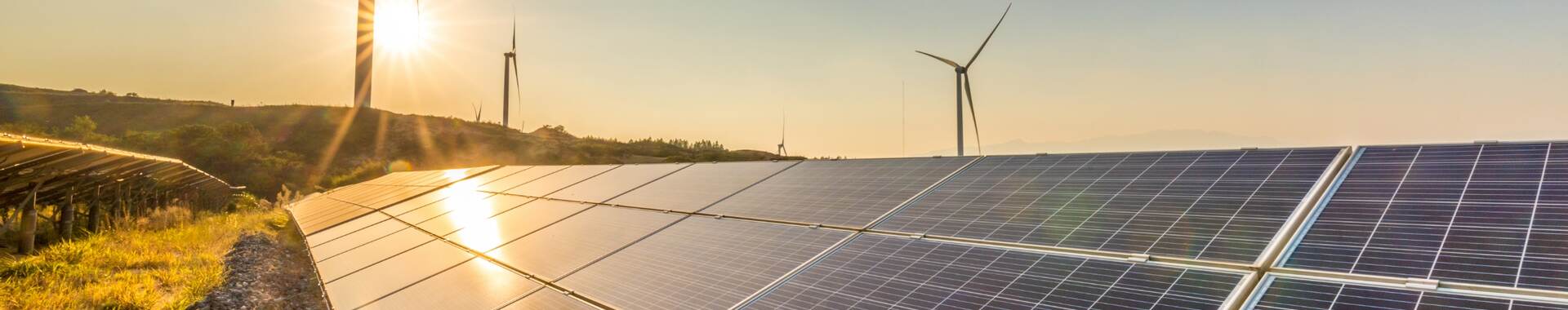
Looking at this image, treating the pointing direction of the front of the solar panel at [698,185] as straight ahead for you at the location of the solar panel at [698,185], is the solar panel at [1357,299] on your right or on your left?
on your left

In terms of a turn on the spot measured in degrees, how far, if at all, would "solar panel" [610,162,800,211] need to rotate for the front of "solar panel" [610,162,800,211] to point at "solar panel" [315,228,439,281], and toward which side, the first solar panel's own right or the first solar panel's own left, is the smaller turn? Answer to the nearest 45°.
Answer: approximately 45° to the first solar panel's own right

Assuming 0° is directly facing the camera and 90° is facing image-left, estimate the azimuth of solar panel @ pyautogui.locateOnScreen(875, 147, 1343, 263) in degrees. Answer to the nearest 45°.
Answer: approximately 45°

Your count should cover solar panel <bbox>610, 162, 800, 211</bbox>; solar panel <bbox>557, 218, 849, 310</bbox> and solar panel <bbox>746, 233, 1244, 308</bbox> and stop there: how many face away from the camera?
0

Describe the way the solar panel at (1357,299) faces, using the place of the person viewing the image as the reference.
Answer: facing the viewer and to the left of the viewer

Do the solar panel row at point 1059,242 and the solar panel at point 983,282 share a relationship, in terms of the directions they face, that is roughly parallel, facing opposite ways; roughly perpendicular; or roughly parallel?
roughly parallel

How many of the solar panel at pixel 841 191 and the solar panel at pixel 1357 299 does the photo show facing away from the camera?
0

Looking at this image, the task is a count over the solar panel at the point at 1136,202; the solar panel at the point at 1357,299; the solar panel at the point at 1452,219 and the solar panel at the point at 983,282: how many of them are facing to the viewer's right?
0

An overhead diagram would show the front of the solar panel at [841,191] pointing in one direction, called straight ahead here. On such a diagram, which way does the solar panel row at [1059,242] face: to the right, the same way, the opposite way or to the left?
the same way

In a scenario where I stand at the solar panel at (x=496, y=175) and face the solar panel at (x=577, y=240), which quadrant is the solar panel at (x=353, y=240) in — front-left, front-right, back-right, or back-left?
front-right
